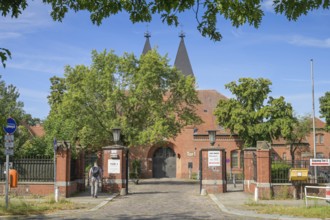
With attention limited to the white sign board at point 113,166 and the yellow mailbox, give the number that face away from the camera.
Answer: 0

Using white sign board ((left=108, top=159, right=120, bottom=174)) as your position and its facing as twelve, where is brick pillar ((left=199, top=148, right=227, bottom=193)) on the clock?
The brick pillar is roughly at 9 o'clock from the white sign board.

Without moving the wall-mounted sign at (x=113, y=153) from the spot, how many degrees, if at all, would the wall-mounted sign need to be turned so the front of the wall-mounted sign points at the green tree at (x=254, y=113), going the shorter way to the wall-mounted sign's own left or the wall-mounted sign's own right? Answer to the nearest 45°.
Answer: approximately 135° to the wall-mounted sign's own left

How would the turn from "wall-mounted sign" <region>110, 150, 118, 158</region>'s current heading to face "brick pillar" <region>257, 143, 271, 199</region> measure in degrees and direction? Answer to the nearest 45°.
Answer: approximately 45° to its left

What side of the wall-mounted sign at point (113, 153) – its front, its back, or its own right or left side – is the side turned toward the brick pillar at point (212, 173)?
left

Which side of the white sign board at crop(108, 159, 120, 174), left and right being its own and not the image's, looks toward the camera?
front
